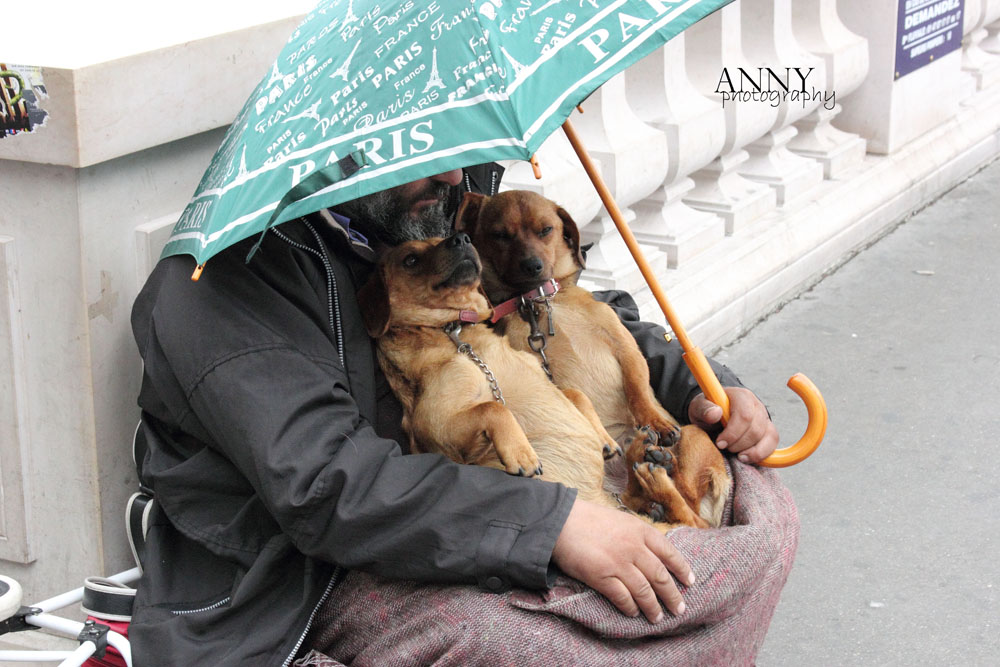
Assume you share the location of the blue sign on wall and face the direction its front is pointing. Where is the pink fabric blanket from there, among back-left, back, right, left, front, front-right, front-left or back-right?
front-right

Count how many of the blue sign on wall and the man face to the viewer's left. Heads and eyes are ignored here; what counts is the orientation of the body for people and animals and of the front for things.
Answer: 0

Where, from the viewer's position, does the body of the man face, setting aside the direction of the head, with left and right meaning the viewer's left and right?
facing the viewer and to the right of the viewer

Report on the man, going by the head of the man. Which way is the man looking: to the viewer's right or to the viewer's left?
to the viewer's right
